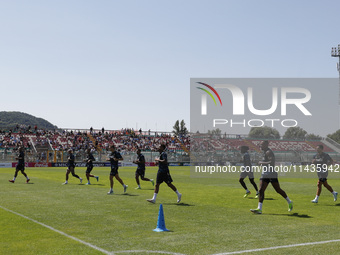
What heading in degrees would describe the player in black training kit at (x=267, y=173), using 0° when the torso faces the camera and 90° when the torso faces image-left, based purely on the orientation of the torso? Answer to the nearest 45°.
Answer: approximately 90°
